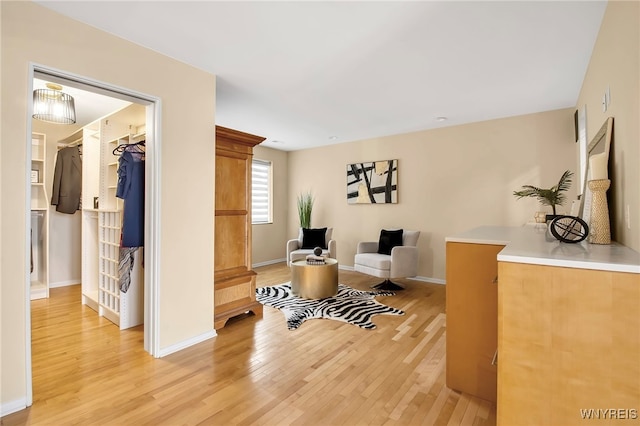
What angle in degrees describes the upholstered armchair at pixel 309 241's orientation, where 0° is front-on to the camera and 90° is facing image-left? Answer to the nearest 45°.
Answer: approximately 0°

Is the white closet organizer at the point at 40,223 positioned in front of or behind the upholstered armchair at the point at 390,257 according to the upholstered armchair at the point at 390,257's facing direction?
in front

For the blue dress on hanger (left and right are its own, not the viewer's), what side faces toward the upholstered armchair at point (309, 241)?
left

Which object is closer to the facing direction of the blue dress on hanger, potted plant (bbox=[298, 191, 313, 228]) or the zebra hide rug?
the zebra hide rug

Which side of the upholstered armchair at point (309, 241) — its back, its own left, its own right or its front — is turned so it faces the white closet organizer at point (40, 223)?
right

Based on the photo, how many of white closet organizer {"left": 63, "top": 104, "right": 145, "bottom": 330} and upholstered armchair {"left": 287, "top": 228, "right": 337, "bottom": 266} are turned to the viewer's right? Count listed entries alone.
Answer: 0

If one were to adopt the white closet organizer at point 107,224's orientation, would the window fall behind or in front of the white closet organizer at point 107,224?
behind

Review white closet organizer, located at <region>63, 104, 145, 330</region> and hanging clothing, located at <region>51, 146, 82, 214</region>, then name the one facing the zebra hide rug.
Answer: the hanging clothing

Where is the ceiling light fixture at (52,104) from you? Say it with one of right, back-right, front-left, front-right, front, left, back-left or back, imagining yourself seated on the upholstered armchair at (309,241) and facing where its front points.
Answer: front-right

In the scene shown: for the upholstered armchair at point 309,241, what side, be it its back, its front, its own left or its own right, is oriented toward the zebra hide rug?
front
